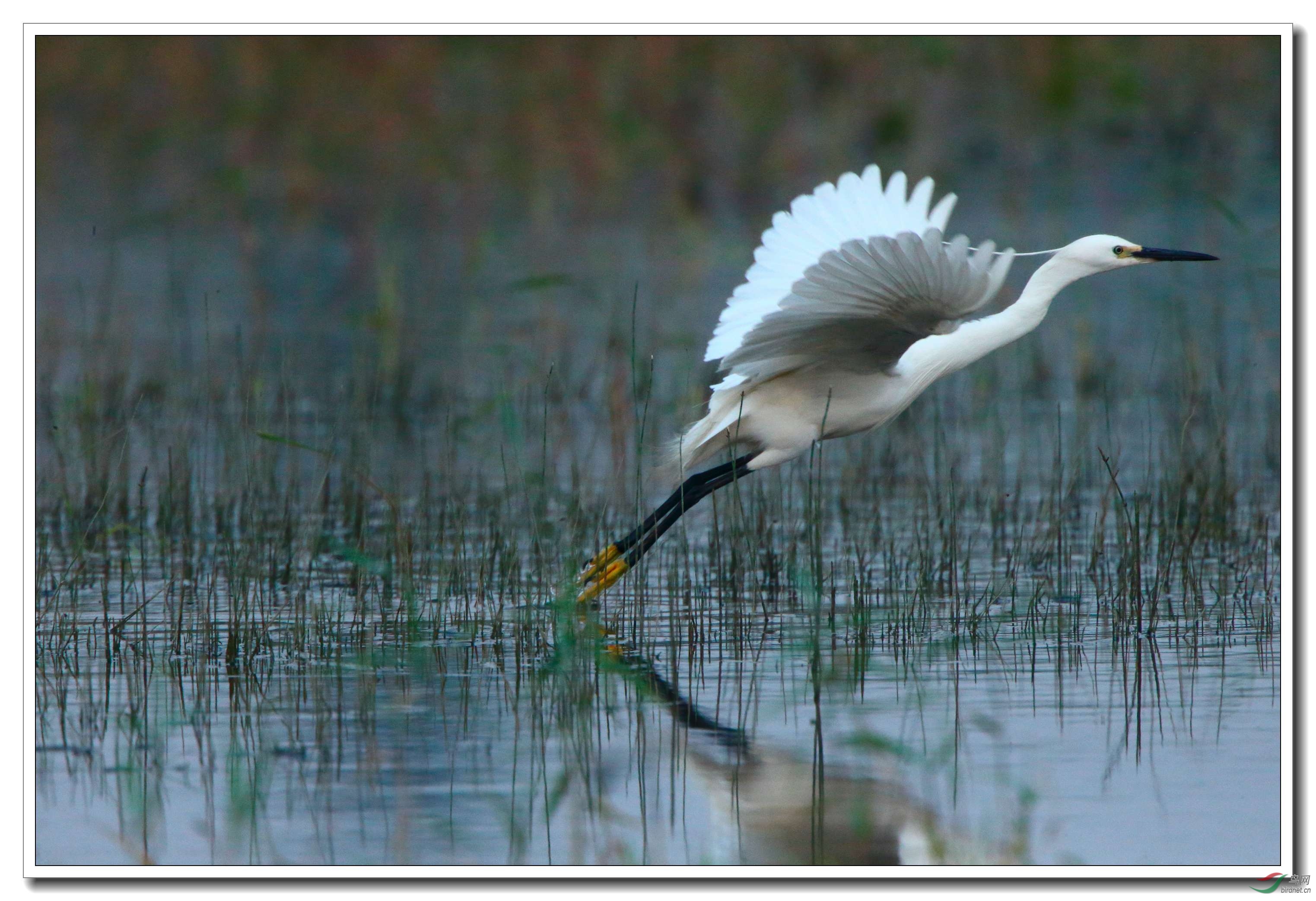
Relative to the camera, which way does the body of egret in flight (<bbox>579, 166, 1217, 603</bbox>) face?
to the viewer's right
